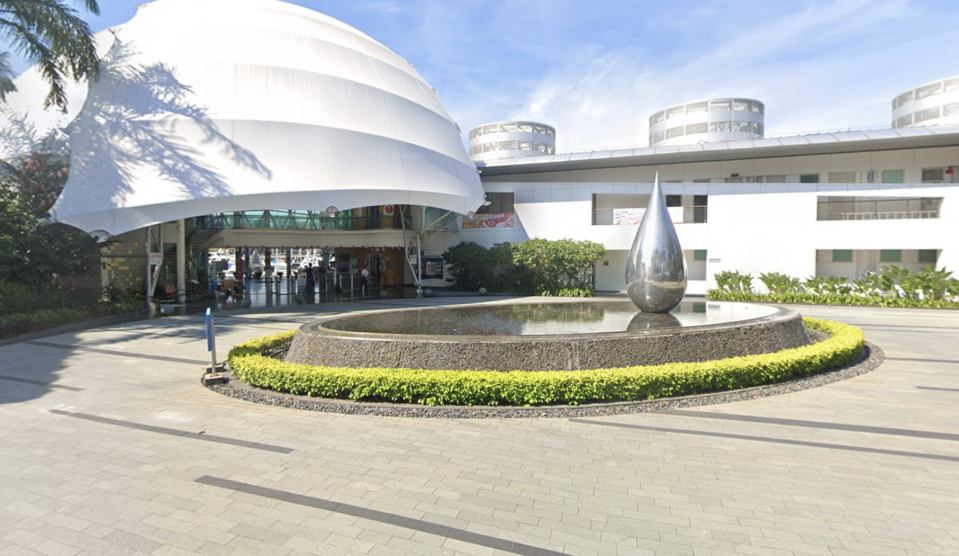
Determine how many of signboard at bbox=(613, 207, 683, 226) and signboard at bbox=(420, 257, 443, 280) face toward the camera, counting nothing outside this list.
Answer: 2

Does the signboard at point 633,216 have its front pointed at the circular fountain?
yes

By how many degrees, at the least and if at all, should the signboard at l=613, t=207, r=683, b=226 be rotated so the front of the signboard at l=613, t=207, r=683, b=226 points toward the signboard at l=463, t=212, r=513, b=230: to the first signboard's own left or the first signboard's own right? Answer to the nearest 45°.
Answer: approximately 90° to the first signboard's own right

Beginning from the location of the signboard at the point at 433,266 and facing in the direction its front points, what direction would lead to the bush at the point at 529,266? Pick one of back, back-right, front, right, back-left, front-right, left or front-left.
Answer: front-left

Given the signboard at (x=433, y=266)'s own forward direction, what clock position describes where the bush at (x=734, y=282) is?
The bush is roughly at 10 o'clock from the signboard.

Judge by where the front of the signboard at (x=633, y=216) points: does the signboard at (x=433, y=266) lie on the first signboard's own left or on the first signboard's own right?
on the first signboard's own right

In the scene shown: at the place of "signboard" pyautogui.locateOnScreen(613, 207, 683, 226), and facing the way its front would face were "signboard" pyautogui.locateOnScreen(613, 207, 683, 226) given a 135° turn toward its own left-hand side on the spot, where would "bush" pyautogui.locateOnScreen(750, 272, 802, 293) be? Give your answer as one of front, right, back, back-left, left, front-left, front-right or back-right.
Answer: front-right

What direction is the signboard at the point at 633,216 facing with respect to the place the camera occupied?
facing the viewer

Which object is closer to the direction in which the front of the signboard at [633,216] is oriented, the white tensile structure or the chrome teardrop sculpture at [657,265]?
the chrome teardrop sculpture

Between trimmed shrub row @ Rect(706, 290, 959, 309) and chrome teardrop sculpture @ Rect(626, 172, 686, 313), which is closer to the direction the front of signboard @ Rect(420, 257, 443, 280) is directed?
the chrome teardrop sculpture

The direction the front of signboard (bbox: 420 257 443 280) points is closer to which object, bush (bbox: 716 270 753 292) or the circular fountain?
the circular fountain

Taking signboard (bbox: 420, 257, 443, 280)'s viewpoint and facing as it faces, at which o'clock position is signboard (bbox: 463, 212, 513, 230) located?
signboard (bbox: 463, 212, 513, 230) is roughly at 10 o'clock from signboard (bbox: 420, 257, 443, 280).
